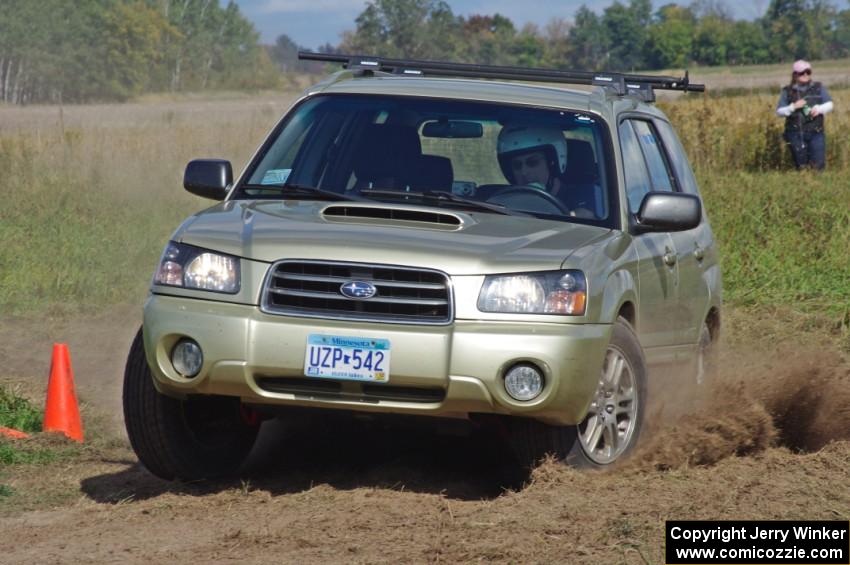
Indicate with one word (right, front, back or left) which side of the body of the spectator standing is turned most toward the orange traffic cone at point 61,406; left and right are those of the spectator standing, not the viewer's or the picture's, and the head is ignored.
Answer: front

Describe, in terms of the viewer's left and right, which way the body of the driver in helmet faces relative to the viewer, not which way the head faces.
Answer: facing the viewer and to the left of the viewer

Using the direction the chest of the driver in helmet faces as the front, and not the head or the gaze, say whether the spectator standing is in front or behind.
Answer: behind

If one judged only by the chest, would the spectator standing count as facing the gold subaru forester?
yes

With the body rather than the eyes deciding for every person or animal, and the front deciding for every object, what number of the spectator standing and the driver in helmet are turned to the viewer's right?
0

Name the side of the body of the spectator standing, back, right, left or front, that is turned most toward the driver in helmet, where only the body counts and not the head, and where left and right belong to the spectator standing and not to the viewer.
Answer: front

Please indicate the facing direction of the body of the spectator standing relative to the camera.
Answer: toward the camera

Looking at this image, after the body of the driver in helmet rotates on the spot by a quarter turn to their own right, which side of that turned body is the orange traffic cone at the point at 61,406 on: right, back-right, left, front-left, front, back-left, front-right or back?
front-left
